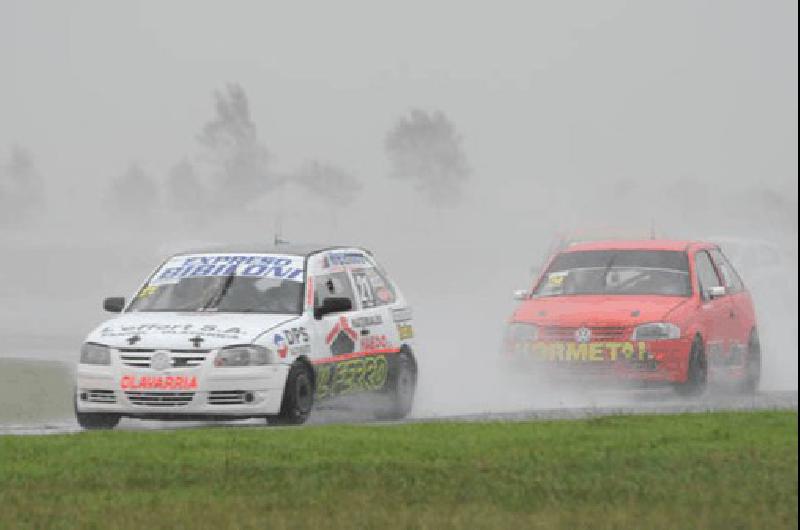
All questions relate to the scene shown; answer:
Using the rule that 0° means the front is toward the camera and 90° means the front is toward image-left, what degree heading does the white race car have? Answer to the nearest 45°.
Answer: approximately 45°

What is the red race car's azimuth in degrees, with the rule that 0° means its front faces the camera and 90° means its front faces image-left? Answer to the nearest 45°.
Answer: approximately 0°

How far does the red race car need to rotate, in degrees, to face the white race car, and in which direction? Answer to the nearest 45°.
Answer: approximately 45° to its right

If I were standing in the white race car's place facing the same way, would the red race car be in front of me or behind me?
behind
